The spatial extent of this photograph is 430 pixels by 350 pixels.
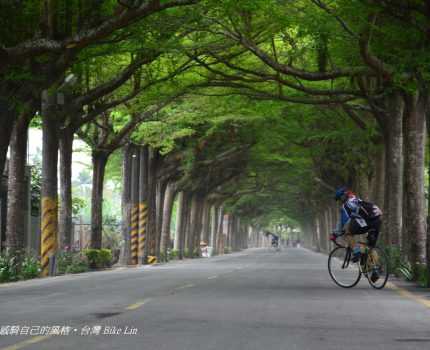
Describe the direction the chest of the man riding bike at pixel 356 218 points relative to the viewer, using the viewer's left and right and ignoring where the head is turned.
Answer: facing away from the viewer and to the left of the viewer

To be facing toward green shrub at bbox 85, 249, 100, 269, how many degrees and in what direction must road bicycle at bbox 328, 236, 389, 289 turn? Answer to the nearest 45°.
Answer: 0° — it already faces it

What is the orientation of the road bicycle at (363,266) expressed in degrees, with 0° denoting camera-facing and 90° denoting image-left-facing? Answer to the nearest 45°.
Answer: approximately 135°
